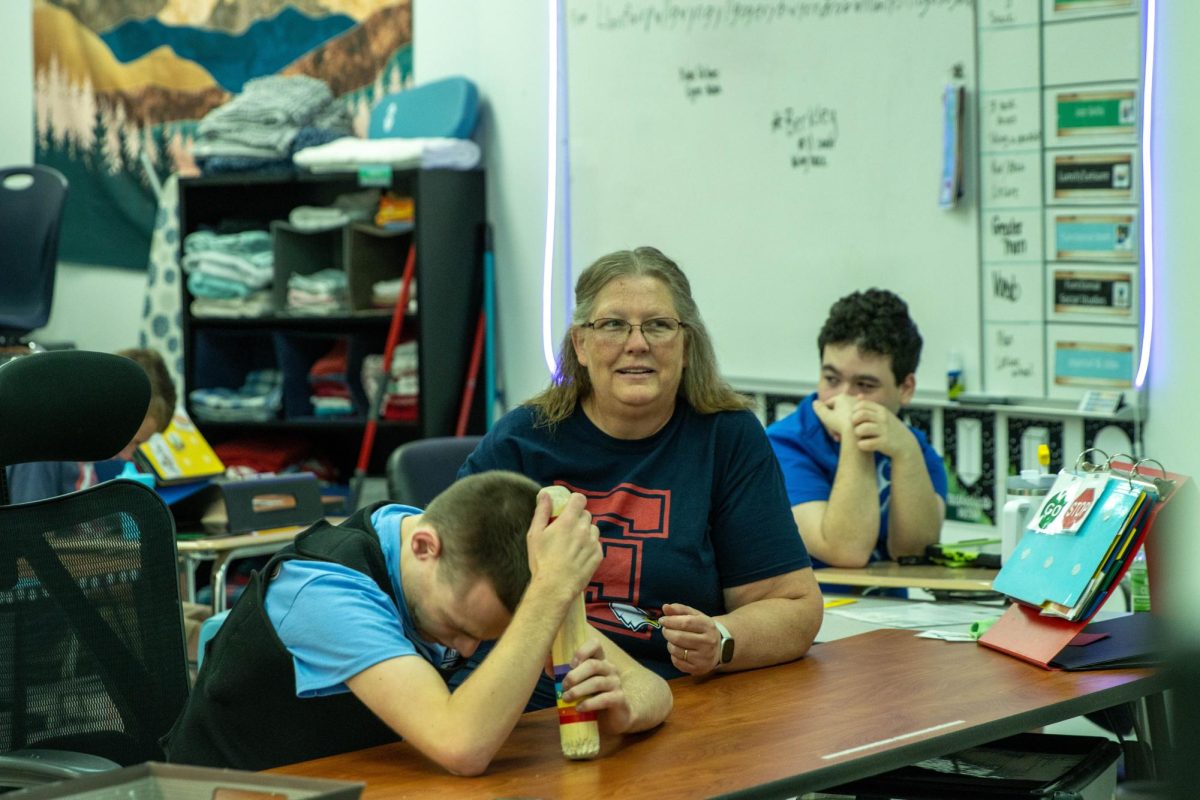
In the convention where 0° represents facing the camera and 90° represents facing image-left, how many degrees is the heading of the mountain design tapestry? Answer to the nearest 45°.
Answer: approximately 0°

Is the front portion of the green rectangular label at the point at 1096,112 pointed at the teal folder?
yes

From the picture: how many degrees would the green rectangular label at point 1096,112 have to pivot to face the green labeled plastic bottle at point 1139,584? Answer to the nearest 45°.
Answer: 0° — it already faces it

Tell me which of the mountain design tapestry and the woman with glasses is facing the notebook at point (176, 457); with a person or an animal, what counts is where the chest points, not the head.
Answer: the mountain design tapestry

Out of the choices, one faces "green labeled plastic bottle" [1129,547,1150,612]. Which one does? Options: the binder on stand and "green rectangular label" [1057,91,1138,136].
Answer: the green rectangular label

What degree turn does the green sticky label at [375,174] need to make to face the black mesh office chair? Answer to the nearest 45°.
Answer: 0° — it already faces it

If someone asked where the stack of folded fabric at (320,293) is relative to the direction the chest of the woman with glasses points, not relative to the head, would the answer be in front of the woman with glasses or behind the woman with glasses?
behind
